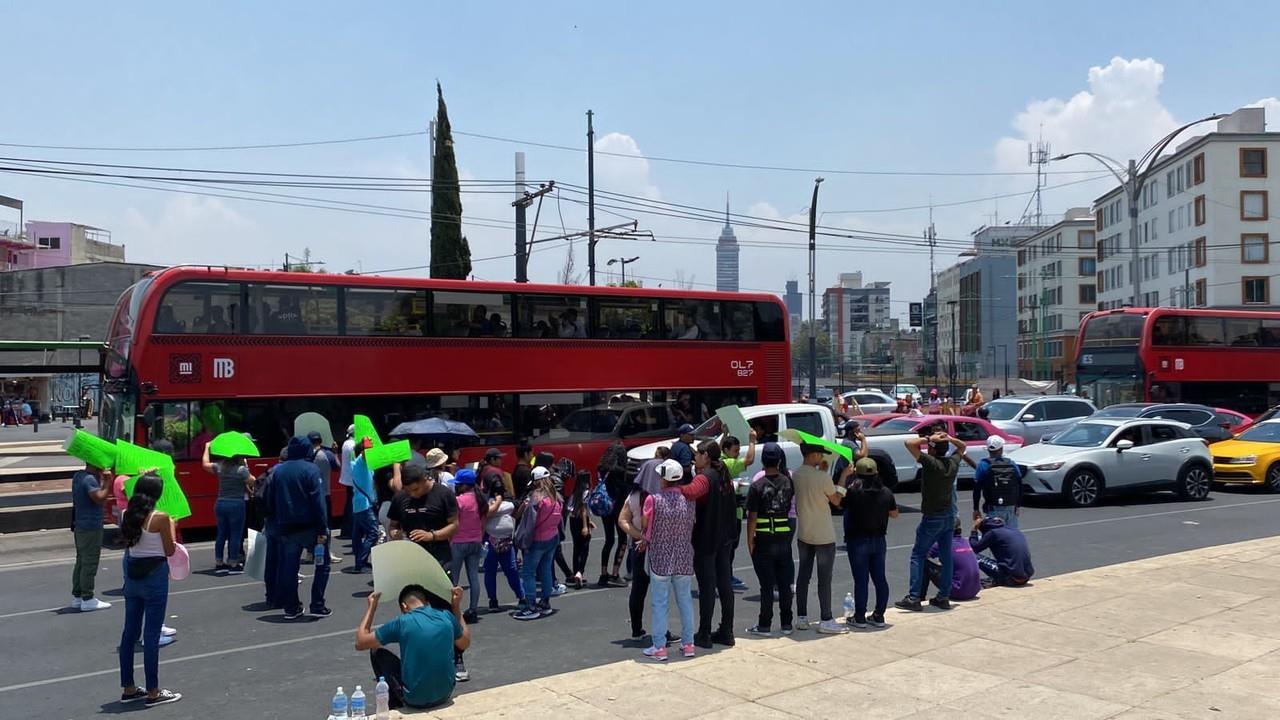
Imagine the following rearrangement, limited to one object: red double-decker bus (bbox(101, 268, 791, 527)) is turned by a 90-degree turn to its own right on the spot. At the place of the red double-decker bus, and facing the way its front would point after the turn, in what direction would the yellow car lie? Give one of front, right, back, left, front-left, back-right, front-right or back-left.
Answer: right

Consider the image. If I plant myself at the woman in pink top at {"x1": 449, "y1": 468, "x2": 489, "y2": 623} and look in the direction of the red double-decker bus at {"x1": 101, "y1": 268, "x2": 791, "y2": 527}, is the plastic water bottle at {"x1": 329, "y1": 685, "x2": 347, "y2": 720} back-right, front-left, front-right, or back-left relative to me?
back-left

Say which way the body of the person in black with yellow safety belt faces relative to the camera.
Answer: away from the camera

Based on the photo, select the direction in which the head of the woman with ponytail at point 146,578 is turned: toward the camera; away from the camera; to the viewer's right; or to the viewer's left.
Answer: away from the camera

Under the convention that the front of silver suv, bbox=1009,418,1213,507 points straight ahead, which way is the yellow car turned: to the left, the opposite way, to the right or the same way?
the same way

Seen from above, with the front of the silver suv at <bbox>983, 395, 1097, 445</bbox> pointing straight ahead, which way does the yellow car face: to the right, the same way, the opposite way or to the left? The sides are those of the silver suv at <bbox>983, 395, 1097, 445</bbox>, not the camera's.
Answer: the same way

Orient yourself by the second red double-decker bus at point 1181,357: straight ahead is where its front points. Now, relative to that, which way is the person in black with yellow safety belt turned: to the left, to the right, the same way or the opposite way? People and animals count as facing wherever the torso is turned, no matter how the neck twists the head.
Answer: to the right

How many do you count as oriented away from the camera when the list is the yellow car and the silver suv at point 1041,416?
0

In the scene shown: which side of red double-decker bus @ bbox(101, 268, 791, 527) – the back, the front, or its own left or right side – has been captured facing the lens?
left

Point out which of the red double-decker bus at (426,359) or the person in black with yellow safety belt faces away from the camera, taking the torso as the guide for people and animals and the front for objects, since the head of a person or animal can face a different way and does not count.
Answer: the person in black with yellow safety belt

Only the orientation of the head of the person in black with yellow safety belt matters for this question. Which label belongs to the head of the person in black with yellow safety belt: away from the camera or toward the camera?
away from the camera

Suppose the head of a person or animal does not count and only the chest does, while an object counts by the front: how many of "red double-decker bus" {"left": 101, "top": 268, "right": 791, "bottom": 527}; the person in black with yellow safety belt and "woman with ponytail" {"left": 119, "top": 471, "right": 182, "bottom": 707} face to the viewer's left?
1

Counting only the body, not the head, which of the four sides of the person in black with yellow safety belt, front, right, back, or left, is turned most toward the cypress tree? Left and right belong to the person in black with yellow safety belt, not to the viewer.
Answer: front

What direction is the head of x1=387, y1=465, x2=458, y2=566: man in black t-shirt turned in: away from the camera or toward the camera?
toward the camera

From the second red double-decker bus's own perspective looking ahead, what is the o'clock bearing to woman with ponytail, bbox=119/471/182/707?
The woman with ponytail is roughly at 11 o'clock from the second red double-decker bus.

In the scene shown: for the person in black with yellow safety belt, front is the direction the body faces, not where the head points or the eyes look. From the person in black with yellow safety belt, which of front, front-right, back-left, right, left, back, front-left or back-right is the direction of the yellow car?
front-right

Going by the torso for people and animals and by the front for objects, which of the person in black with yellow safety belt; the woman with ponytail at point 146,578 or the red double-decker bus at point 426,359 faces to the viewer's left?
the red double-decker bus
